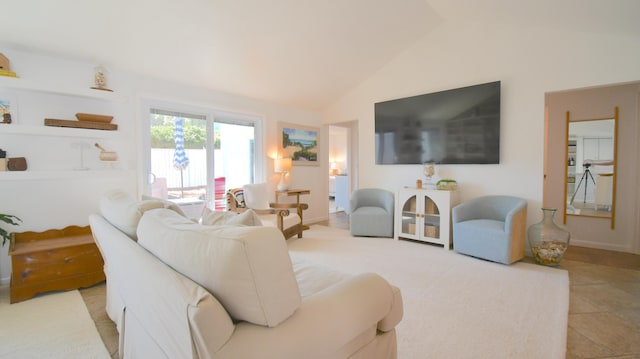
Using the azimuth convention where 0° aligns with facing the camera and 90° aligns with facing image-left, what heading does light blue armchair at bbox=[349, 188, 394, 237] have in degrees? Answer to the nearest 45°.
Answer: approximately 0°

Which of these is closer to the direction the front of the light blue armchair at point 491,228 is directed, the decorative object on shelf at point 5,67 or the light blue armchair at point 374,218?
the decorative object on shelf

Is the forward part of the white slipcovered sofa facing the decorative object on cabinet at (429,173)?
yes

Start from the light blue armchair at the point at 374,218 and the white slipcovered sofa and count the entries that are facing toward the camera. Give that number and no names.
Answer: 1

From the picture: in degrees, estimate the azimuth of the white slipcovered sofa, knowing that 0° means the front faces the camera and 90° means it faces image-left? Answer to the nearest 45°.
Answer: approximately 225°

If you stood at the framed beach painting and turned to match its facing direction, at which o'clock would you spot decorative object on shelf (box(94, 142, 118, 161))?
The decorative object on shelf is roughly at 3 o'clock from the framed beach painting.
